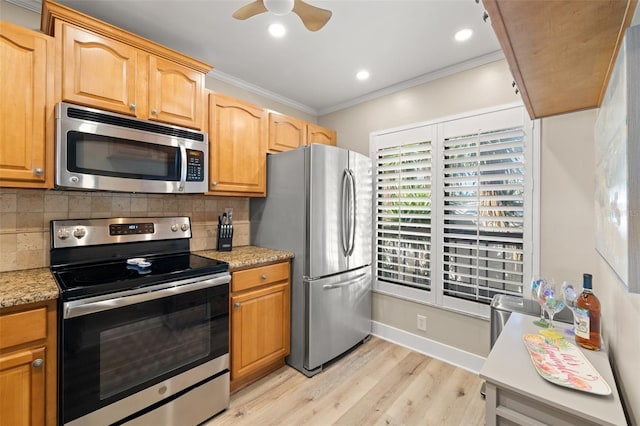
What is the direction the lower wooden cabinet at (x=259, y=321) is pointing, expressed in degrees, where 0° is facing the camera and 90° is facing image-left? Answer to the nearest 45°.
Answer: approximately 315°

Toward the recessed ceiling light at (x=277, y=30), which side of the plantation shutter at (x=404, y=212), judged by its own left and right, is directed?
front

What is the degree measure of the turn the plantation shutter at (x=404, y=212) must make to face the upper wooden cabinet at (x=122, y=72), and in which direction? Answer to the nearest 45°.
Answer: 0° — it already faces it

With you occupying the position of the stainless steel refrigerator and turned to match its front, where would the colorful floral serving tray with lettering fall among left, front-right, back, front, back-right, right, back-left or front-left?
front

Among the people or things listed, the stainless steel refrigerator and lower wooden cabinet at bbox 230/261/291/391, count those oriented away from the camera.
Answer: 0

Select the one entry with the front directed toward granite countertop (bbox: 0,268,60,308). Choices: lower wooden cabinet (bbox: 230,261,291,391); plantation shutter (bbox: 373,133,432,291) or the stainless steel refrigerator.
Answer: the plantation shutter

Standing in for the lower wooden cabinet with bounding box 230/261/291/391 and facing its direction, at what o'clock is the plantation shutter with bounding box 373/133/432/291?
The plantation shutter is roughly at 10 o'clock from the lower wooden cabinet.

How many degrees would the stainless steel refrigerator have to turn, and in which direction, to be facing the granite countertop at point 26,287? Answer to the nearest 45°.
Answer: approximately 90° to its right

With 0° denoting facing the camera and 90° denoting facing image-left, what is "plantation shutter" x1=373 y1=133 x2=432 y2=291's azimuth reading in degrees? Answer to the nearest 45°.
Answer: approximately 45°

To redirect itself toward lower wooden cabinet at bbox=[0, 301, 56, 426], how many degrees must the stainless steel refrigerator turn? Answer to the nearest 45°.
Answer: approximately 90° to its right

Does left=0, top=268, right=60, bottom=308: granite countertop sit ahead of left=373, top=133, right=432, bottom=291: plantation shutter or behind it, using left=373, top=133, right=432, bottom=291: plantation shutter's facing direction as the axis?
ahead
